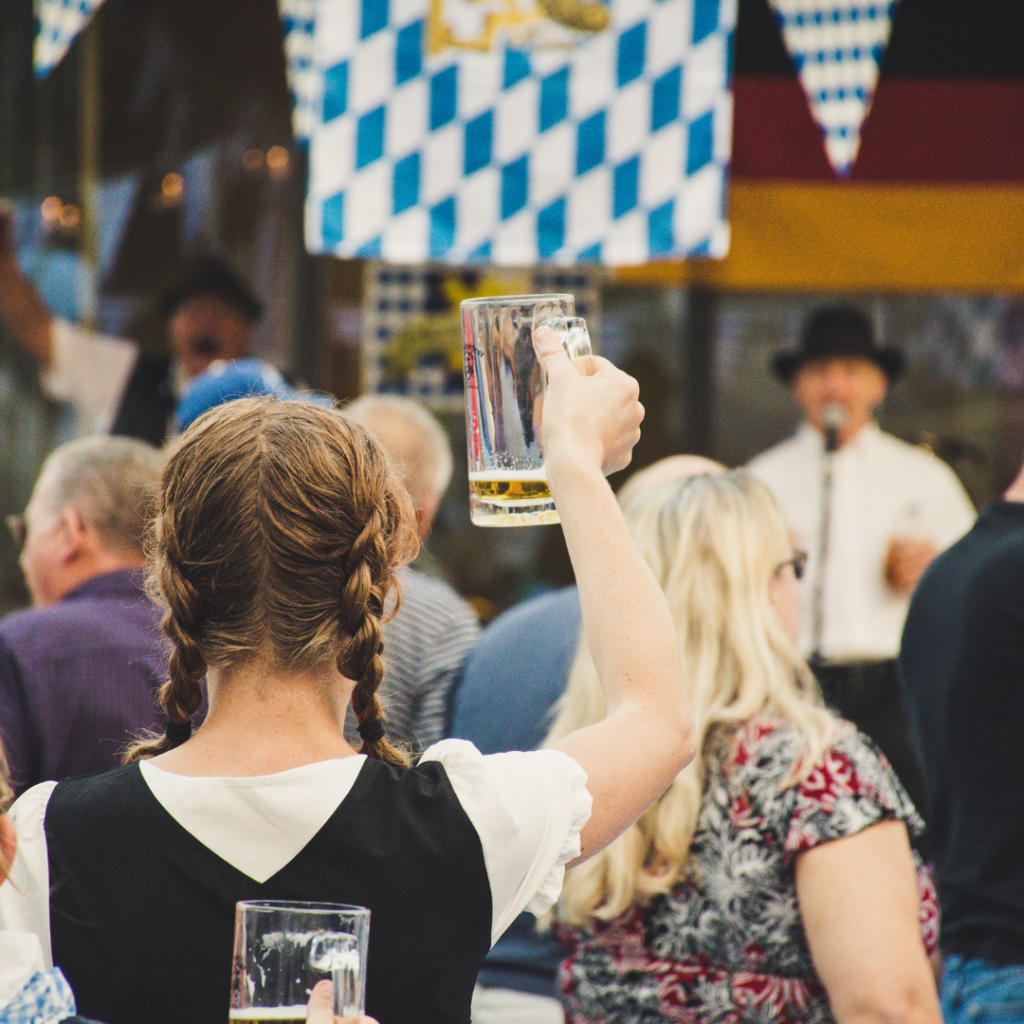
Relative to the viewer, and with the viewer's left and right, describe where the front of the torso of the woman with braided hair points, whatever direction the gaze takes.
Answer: facing away from the viewer

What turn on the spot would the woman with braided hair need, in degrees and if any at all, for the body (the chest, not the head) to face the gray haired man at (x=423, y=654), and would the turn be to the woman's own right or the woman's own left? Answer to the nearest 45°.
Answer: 0° — they already face them

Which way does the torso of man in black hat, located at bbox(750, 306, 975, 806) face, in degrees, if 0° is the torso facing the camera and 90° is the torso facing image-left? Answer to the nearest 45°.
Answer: approximately 0°

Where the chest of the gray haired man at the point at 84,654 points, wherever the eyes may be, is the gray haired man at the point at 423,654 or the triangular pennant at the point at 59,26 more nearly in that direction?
the triangular pennant

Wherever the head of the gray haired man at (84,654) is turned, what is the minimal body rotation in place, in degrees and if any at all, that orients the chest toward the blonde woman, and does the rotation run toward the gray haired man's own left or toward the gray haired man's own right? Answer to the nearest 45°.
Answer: approximately 180°

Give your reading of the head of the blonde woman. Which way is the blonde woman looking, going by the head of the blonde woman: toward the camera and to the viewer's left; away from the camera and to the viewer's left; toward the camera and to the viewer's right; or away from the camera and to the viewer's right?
away from the camera and to the viewer's right

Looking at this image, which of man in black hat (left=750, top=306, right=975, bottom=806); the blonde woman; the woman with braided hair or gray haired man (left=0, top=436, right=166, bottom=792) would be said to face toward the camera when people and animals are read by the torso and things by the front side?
the man in black hat

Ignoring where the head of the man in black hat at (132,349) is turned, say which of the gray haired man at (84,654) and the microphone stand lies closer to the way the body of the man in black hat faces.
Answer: the gray haired man

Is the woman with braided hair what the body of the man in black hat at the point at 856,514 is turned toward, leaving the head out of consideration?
yes

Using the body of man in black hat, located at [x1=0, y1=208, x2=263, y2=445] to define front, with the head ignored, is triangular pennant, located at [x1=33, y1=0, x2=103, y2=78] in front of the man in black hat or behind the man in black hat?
in front

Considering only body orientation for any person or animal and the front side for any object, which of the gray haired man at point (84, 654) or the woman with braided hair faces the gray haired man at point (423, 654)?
the woman with braided hair
